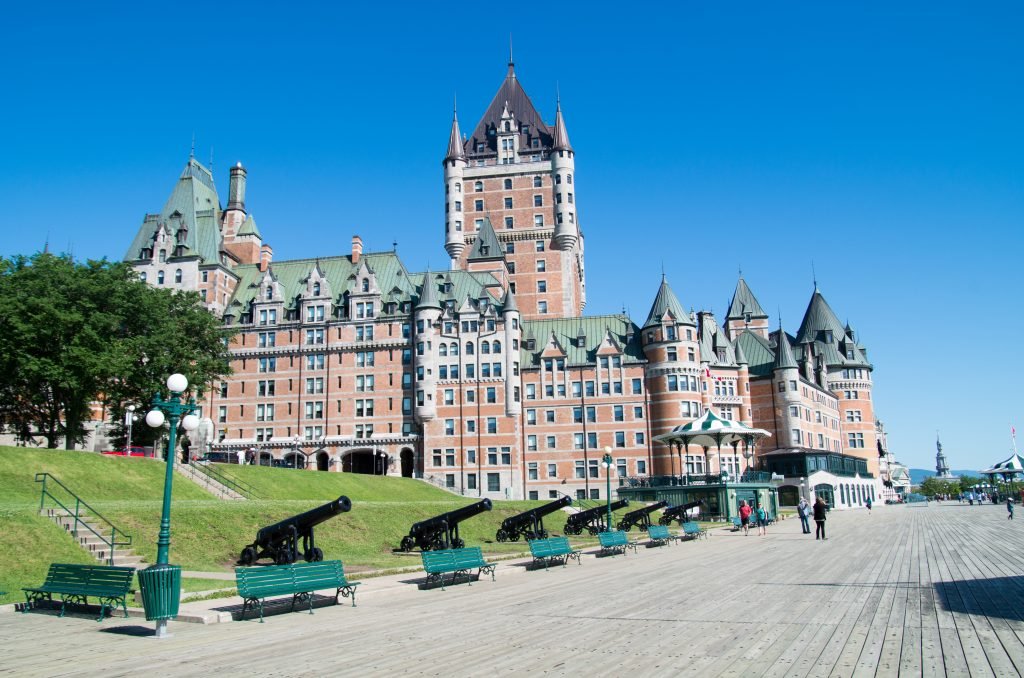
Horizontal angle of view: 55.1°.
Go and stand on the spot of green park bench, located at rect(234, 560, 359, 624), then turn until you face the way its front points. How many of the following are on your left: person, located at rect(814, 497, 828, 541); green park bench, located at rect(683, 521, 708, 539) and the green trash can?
2

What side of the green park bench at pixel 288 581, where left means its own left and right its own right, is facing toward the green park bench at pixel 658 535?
left

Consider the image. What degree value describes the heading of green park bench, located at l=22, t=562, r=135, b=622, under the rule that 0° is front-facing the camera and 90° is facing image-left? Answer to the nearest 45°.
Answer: approximately 45°

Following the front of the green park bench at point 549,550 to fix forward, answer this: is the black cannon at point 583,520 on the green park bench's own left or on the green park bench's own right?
on the green park bench's own left

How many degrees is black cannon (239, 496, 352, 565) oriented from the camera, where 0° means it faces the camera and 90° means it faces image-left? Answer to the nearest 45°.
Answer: approximately 315°

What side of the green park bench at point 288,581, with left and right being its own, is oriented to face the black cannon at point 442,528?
left
